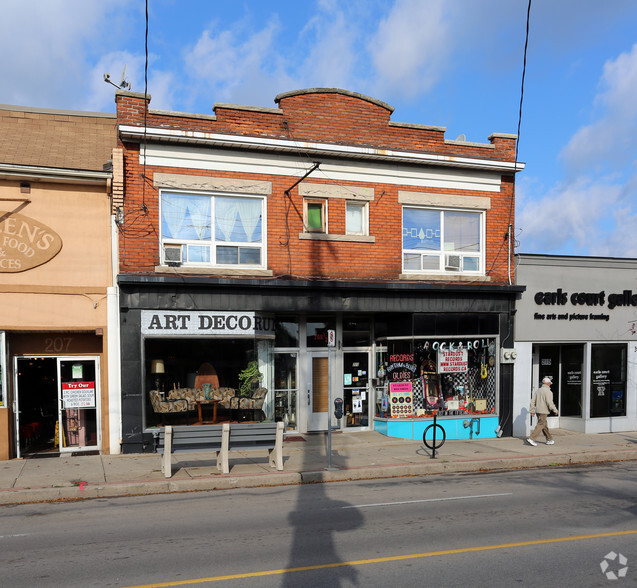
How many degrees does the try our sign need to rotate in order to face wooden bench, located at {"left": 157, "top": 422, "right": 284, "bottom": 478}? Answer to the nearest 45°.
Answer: approximately 45° to its left

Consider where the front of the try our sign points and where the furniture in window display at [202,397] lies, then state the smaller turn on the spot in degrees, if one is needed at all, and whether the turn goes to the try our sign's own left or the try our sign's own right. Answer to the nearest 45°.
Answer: approximately 90° to the try our sign's own left

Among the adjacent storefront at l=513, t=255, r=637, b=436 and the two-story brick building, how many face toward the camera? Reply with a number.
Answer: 2

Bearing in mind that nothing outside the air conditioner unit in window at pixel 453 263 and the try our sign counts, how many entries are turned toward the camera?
2

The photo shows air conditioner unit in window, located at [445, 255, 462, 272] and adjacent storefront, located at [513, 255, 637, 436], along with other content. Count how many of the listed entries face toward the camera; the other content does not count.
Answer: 2

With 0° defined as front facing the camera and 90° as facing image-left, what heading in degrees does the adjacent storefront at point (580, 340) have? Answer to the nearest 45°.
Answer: approximately 0°

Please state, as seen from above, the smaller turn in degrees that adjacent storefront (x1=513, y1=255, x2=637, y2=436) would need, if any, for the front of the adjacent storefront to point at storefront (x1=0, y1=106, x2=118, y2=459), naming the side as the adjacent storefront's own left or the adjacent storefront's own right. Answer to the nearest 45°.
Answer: approximately 45° to the adjacent storefront's own right

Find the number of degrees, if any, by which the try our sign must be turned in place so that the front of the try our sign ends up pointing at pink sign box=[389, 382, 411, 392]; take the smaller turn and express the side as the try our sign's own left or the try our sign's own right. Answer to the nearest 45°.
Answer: approximately 90° to the try our sign's own left

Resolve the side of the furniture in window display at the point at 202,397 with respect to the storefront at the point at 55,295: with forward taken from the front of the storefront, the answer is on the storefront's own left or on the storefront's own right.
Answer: on the storefront's own left

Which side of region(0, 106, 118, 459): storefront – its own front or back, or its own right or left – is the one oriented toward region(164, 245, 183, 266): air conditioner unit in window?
left

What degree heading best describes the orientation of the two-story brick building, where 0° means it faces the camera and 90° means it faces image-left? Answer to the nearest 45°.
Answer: approximately 0°
